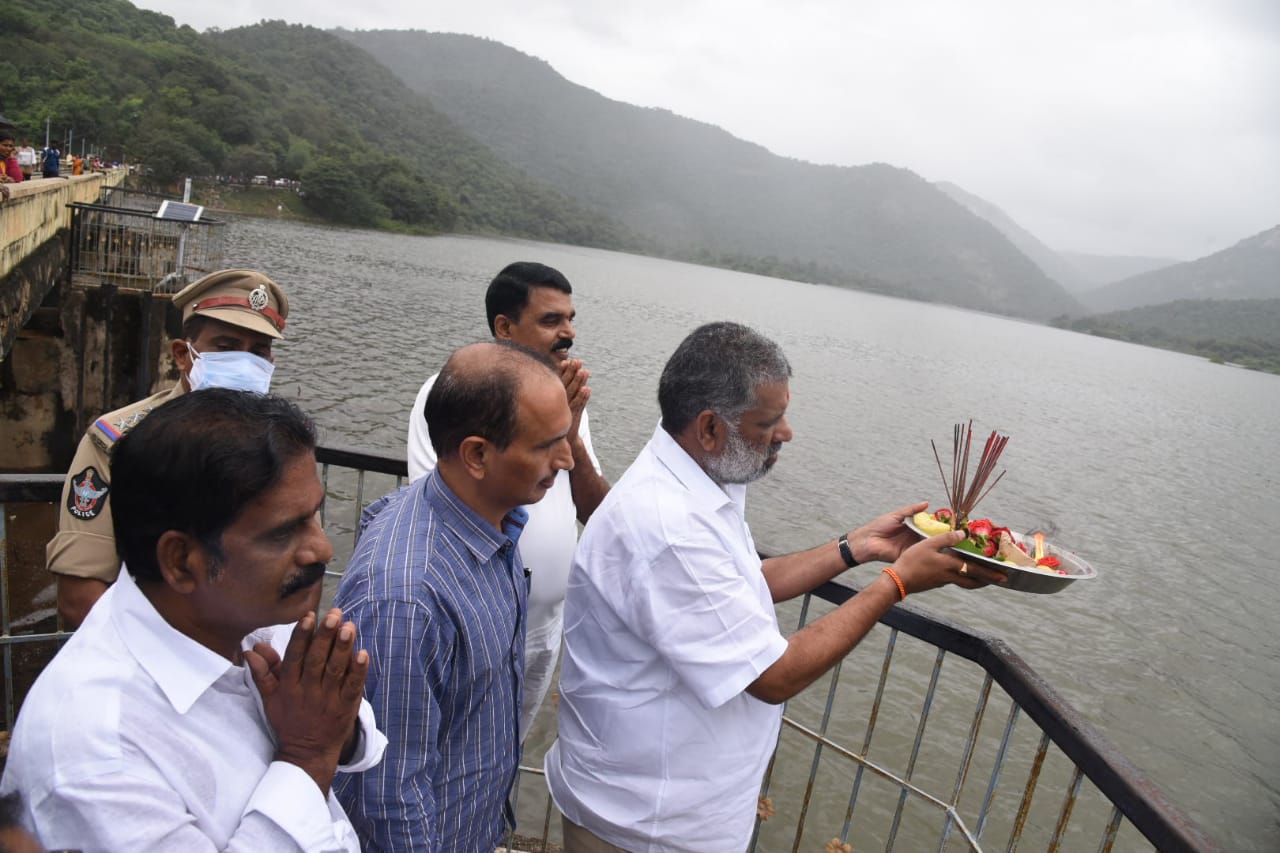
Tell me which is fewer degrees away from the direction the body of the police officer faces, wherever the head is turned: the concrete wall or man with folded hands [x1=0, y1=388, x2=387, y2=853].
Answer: the man with folded hands

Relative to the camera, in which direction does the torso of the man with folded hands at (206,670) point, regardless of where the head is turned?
to the viewer's right

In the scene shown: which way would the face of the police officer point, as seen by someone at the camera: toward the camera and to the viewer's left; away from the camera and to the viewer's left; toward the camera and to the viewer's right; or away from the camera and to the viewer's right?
toward the camera and to the viewer's right

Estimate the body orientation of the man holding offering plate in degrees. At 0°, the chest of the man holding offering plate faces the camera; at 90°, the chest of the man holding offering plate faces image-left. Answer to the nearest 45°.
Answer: approximately 270°

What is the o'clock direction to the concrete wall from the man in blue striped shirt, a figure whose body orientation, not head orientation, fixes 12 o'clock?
The concrete wall is roughly at 8 o'clock from the man in blue striped shirt.

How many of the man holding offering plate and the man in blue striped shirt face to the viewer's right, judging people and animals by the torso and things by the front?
2

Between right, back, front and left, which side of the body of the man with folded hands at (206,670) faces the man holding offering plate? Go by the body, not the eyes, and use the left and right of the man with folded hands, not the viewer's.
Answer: front

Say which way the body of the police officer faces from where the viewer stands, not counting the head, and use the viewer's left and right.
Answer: facing the viewer and to the right of the viewer

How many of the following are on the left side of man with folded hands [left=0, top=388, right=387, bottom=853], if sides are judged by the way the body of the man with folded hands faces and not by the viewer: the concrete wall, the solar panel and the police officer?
3

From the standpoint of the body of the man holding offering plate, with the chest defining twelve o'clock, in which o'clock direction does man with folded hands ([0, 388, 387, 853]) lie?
The man with folded hands is roughly at 4 o'clock from the man holding offering plate.

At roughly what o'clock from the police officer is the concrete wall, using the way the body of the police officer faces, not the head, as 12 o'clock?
The concrete wall is roughly at 7 o'clock from the police officer.

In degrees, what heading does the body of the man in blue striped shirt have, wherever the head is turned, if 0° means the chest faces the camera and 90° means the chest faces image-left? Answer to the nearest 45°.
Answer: approximately 270°

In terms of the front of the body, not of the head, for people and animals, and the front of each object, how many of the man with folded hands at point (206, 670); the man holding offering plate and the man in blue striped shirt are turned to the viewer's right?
3

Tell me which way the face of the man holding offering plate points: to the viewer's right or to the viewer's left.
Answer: to the viewer's right
